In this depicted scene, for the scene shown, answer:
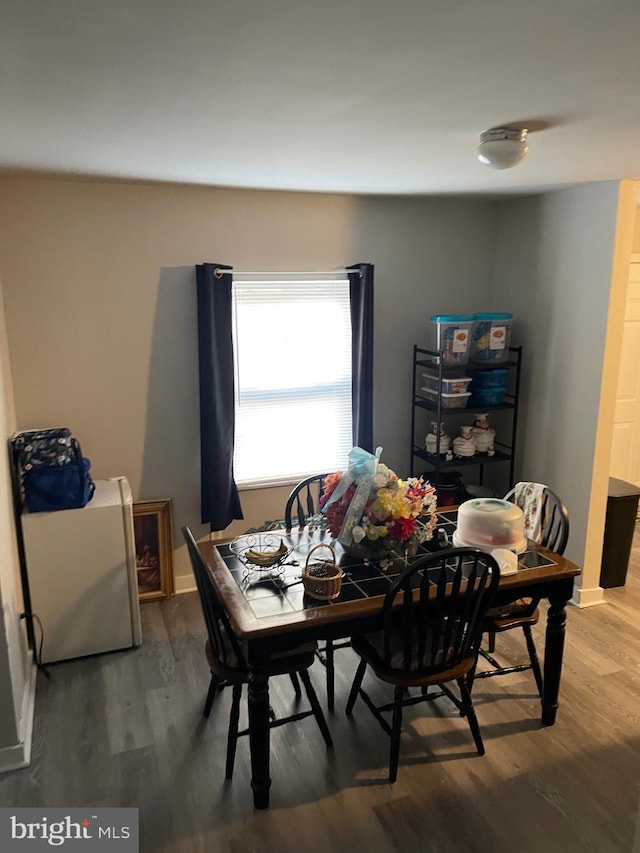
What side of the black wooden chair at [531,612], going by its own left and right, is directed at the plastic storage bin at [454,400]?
right

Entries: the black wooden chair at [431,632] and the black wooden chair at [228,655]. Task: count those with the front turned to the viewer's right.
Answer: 1

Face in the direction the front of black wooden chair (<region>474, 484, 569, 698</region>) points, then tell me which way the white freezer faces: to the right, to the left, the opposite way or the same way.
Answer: the opposite way

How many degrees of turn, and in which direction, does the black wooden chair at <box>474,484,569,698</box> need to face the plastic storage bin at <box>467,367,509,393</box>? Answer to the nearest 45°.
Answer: approximately 135° to its right

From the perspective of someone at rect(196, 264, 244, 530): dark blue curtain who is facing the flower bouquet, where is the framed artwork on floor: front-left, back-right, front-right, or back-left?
back-right

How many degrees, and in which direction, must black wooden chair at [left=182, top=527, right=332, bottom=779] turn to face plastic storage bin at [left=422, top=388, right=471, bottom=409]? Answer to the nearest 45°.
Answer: approximately 45° to its left

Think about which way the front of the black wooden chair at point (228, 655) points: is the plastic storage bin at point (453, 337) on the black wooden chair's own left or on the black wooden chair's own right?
on the black wooden chair's own left

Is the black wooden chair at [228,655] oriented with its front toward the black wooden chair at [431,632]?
yes

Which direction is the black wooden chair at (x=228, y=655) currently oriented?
to the viewer's right

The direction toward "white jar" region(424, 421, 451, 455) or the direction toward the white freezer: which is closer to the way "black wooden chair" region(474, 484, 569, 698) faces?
the white freezer

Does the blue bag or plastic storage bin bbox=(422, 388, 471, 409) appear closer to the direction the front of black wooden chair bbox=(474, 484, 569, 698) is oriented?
the blue bag

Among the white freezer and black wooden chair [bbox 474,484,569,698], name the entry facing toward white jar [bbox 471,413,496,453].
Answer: the white freezer
